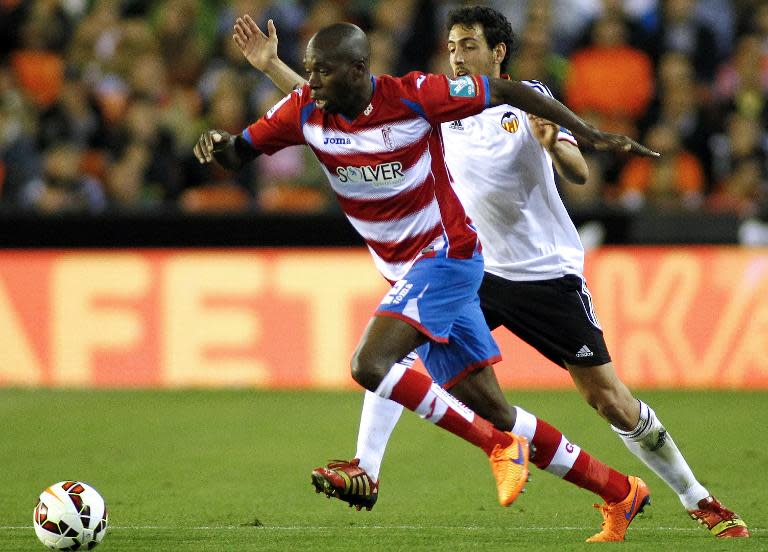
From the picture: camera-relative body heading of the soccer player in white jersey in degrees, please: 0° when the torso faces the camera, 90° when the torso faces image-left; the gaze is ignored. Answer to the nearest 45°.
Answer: approximately 45°

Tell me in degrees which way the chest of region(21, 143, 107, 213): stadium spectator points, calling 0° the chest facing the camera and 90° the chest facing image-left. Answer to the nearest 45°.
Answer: approximately 0°

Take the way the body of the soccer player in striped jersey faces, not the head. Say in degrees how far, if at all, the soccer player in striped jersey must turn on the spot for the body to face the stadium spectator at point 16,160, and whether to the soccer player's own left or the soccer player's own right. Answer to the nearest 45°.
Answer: approximately 90° to the soccer player's own right

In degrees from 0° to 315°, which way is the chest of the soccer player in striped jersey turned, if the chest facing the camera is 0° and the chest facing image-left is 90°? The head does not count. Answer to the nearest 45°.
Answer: approximately 45°

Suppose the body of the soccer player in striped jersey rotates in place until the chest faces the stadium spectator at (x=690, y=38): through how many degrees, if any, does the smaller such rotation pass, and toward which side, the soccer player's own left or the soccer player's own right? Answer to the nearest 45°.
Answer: approximately 135° to the soccer player's own right

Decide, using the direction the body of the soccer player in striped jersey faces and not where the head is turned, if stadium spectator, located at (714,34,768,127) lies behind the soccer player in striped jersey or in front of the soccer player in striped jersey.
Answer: behind

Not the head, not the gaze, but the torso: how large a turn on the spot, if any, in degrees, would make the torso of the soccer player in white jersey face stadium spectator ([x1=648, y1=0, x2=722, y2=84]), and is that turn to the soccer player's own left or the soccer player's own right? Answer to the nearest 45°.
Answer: approximately 135° to the soccer player's own right

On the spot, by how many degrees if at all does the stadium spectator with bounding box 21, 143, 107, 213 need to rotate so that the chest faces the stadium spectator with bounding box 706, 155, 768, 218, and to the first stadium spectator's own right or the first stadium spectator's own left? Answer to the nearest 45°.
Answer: approximately 90° to the first stadium spectator's own left

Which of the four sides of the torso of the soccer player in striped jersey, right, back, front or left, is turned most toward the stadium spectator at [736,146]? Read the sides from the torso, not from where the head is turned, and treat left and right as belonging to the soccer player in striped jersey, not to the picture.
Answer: back

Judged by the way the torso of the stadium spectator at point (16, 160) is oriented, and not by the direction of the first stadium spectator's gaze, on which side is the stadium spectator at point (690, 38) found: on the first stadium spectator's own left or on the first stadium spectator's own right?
on the first stadium spectator's own left
